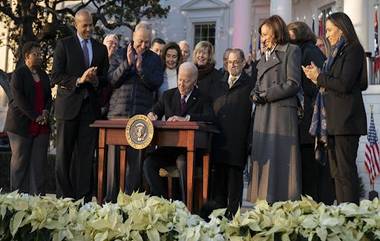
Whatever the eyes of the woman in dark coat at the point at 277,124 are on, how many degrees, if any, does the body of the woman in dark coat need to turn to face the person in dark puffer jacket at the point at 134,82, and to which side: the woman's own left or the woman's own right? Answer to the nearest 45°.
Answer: approximately 45° to the woman's own right

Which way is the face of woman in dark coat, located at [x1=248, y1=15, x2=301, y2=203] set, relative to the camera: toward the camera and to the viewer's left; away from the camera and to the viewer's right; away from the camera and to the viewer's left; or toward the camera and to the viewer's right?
toward the camera and to the viewer's left

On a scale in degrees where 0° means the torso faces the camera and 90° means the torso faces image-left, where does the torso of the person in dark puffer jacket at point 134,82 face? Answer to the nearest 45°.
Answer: approximately 0°

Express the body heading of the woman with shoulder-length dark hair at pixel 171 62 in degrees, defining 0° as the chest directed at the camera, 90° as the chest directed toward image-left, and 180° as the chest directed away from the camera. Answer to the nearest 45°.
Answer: approximately 0°

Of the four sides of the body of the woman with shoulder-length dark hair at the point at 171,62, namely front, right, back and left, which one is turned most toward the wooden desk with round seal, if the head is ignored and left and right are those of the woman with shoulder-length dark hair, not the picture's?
front
